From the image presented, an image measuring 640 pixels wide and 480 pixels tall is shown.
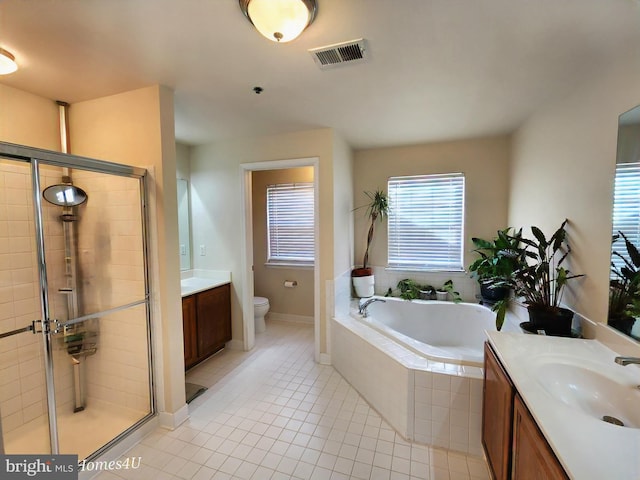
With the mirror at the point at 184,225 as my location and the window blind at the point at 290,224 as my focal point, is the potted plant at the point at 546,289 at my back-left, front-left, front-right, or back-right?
front-right

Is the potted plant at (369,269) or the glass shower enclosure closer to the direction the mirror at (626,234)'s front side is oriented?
the glass shower enclosure

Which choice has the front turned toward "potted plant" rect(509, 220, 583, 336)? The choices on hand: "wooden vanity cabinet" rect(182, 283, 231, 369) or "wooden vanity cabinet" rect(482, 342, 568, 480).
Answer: "wooden vanity cabinet" rect(182, 283, 231, 369)

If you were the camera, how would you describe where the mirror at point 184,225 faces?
facing the viewer and to the right of the viewer

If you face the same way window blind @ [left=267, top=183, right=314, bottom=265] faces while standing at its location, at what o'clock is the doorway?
The doorway is roughly at 1 o'clock from the window blind.

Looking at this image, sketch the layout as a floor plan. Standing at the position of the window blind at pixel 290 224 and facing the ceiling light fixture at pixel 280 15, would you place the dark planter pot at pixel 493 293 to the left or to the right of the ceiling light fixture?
left

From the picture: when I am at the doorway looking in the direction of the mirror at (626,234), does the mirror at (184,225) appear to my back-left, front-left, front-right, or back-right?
back-right

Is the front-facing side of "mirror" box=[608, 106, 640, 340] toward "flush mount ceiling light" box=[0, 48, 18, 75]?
yes

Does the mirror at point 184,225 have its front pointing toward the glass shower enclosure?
no

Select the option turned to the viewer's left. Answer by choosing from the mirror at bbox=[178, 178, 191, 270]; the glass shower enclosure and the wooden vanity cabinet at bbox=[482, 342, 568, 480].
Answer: the wooden vanity cabinet

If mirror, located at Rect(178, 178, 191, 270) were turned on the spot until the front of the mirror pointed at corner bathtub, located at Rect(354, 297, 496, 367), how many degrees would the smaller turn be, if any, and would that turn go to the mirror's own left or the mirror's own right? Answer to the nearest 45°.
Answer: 0° — it already faces it

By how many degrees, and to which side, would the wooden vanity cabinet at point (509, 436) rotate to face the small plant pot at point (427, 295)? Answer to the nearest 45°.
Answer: approximately 45° to its right

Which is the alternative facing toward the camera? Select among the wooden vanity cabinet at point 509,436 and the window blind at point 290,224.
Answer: the window blind

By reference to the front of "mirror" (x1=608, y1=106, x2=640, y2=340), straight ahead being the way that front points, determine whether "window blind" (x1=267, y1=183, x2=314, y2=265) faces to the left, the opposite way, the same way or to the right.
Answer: to the left

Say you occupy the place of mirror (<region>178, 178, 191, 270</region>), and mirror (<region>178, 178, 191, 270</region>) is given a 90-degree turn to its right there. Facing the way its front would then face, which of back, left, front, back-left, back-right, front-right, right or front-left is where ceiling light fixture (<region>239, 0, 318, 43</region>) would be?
front-left

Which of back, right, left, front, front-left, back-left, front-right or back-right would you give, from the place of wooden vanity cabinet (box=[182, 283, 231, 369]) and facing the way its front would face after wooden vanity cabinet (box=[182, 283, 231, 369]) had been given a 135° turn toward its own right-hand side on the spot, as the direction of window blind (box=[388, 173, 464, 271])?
back

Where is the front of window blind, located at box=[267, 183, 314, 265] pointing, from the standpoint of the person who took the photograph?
facing the viewer

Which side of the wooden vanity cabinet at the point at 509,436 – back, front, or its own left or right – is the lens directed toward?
left

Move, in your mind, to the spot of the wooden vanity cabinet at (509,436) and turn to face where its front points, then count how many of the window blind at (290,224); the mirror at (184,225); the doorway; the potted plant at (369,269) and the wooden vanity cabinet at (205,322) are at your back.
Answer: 0

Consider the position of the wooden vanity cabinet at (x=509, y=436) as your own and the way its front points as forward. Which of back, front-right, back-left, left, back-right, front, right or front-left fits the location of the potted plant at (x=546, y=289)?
right

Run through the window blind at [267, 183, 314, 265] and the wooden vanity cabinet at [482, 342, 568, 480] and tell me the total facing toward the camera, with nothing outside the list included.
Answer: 1

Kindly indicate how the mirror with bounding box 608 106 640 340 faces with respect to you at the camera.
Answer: facing the viewer and to the left of the viewer

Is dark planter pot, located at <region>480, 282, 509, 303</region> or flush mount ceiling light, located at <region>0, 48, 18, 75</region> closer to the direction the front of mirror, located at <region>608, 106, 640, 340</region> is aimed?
the flush mount ceiling light
